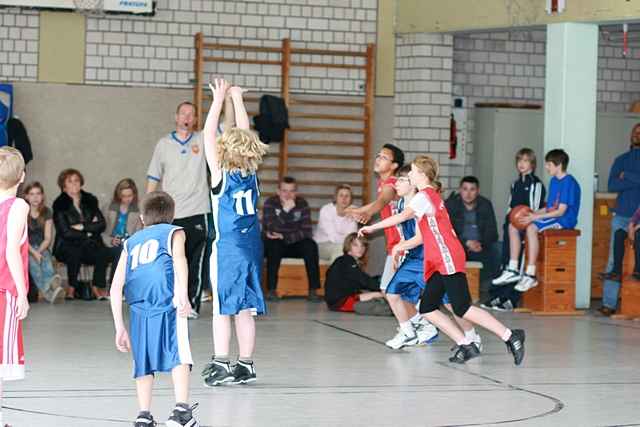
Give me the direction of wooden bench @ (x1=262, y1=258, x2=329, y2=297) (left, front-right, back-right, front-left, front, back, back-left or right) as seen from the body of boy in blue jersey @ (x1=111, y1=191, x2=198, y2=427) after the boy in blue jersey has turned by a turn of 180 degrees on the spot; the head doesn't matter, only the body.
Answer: back-right

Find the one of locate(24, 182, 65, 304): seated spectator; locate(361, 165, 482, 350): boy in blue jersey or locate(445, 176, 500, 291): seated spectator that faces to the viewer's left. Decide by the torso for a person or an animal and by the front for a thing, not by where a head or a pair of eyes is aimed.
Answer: the boy in blue jersey

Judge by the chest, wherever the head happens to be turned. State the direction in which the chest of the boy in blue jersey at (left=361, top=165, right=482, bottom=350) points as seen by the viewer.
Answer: to the viewer's left

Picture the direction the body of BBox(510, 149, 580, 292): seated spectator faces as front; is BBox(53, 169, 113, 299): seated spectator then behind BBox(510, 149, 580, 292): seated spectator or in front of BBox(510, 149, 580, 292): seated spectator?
in front

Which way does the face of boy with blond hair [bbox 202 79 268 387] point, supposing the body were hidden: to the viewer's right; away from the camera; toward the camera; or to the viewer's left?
away from the camera

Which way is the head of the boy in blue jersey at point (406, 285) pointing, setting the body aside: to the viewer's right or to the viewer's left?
to the viewer's left

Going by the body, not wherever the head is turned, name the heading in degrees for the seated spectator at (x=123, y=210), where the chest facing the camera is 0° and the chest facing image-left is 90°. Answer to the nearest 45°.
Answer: approximately 0°

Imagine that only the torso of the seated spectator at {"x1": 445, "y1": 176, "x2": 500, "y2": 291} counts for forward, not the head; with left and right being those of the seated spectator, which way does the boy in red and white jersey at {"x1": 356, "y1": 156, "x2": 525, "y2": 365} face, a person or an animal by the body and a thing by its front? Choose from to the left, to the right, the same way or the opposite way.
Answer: to the right

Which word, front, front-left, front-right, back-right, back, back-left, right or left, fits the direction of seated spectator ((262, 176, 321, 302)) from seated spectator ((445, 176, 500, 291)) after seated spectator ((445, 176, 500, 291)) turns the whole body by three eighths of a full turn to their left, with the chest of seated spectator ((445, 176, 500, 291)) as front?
back-left

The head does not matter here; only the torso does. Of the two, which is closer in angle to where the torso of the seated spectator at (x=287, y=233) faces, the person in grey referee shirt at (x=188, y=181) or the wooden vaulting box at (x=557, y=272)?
the person in grey referee shirt

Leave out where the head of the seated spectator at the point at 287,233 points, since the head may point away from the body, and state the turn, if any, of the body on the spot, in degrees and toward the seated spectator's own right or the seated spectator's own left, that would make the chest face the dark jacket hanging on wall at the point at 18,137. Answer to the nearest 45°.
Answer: approximately 90° to the seated spectator's own right

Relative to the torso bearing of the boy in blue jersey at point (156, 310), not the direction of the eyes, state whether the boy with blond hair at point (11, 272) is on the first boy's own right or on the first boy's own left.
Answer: on the first boy's own left
